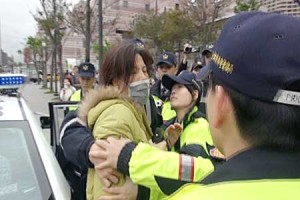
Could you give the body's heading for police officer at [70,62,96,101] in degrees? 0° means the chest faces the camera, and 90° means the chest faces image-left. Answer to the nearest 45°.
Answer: approximately 0°

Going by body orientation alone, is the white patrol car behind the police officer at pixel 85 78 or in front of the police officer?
in front

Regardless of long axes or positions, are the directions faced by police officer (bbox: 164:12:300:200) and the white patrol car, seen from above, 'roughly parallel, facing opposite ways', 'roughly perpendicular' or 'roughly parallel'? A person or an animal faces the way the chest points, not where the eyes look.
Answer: roughly parallel

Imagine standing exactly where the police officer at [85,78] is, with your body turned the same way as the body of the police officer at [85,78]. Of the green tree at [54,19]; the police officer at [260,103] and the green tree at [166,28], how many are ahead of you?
1

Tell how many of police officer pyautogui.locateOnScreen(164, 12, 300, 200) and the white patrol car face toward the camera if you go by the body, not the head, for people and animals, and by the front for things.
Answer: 0

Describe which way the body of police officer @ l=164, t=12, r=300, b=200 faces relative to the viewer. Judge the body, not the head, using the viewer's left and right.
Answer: facing away from the viewer and to the left of the viewer

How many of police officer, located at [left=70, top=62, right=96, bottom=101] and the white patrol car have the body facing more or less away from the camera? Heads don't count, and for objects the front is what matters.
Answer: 1

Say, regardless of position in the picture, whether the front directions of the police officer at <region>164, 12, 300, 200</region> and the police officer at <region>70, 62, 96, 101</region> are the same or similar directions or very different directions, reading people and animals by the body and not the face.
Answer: very different directions

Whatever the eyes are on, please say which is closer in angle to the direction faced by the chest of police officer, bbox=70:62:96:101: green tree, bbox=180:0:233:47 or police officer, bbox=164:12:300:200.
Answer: the police officer

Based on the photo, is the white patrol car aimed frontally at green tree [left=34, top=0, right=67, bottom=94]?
yes

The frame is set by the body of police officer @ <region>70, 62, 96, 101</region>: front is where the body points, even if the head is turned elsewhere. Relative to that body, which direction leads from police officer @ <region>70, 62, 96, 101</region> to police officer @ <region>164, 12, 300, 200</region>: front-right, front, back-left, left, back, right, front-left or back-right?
front

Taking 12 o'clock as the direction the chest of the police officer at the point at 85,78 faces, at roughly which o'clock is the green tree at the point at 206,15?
The green tree is roughly at 7 o'clock from the police officer.

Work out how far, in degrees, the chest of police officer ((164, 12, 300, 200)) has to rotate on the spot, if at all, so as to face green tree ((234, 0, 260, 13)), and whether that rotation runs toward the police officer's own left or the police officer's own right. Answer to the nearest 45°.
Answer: approximately 45° to the police officer's own right

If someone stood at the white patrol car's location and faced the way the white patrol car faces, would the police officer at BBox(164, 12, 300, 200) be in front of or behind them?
behind

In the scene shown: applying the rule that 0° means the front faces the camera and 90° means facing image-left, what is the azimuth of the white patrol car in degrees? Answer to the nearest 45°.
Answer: approximately 180°

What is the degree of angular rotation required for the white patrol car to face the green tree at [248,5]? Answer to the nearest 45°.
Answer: approximately 45° to its right

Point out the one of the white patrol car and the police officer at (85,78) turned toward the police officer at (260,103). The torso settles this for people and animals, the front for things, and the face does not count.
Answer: the police officer at (85,78)

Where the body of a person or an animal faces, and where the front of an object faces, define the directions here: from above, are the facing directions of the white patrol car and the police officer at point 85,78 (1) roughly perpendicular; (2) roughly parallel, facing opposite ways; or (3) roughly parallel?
roughly parallel, facing opposite ways
